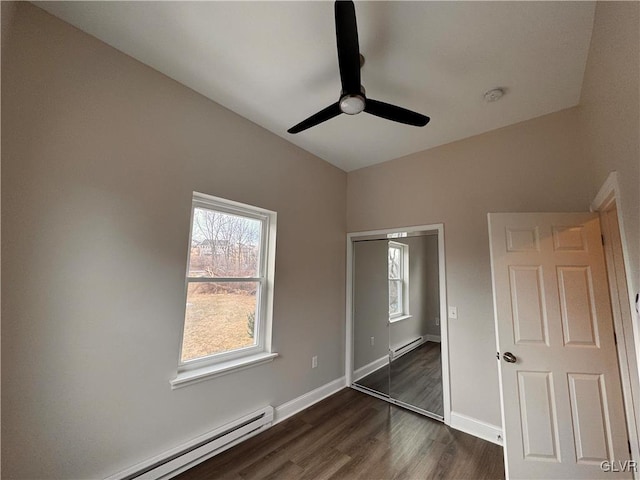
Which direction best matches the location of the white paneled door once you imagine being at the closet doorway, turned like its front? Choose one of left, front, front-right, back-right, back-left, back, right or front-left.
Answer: left

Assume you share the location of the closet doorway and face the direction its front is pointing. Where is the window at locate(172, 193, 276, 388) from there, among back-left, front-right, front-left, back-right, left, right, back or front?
front

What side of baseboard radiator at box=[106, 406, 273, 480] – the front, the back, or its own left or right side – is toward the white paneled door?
front

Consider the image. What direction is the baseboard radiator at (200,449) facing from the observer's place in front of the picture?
facing the viewer and to the right of the viewer

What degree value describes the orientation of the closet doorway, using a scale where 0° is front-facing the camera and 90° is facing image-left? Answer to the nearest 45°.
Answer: approximately 45°

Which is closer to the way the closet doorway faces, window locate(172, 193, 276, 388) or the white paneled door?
the window

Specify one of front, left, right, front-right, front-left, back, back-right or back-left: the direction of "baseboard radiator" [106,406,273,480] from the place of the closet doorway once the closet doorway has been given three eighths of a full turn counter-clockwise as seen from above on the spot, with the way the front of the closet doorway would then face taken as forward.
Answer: back-right
